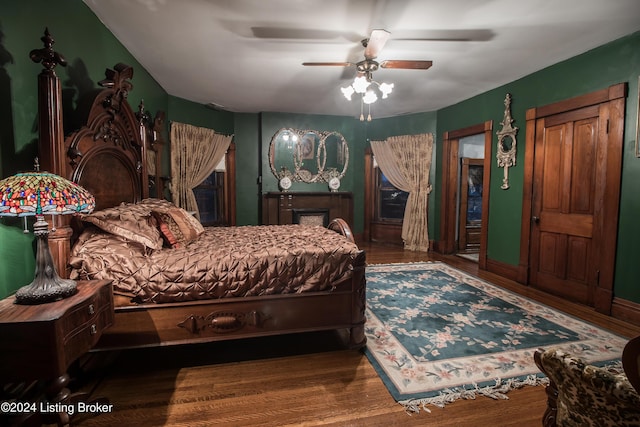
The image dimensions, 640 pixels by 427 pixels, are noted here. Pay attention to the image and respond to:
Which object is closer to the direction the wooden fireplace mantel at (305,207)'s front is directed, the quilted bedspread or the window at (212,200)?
the quilted bedspread

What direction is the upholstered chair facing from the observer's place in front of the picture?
facing away from the viewer and to the left of the viewer

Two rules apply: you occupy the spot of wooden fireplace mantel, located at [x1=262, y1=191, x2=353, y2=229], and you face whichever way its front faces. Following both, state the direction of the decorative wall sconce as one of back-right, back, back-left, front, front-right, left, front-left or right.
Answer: front-left

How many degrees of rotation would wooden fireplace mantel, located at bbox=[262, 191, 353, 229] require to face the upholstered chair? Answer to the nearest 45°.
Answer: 0° — it already faces it

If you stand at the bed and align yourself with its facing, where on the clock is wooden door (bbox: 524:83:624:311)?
The wooden door is roughly at 12 o'clock from the bed.

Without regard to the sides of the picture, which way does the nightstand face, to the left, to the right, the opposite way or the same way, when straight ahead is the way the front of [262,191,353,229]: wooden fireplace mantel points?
to the left

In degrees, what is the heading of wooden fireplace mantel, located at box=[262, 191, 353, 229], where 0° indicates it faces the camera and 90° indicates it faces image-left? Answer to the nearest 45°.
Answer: approximately 0°

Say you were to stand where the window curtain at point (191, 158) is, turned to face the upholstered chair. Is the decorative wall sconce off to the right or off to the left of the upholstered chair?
left

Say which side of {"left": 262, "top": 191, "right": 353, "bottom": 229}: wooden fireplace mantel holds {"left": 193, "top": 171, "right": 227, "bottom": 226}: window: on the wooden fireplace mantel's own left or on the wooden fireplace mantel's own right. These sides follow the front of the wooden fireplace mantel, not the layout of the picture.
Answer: on the wooden fireplace mantel's own right

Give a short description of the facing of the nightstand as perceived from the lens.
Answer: facing the viewer and to the right of the viewer

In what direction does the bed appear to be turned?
to the viewer's right

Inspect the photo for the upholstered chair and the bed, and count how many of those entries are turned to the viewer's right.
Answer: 1
